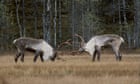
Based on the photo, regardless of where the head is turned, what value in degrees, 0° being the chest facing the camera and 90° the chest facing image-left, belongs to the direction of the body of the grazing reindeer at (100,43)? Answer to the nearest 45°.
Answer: approximately 90°
